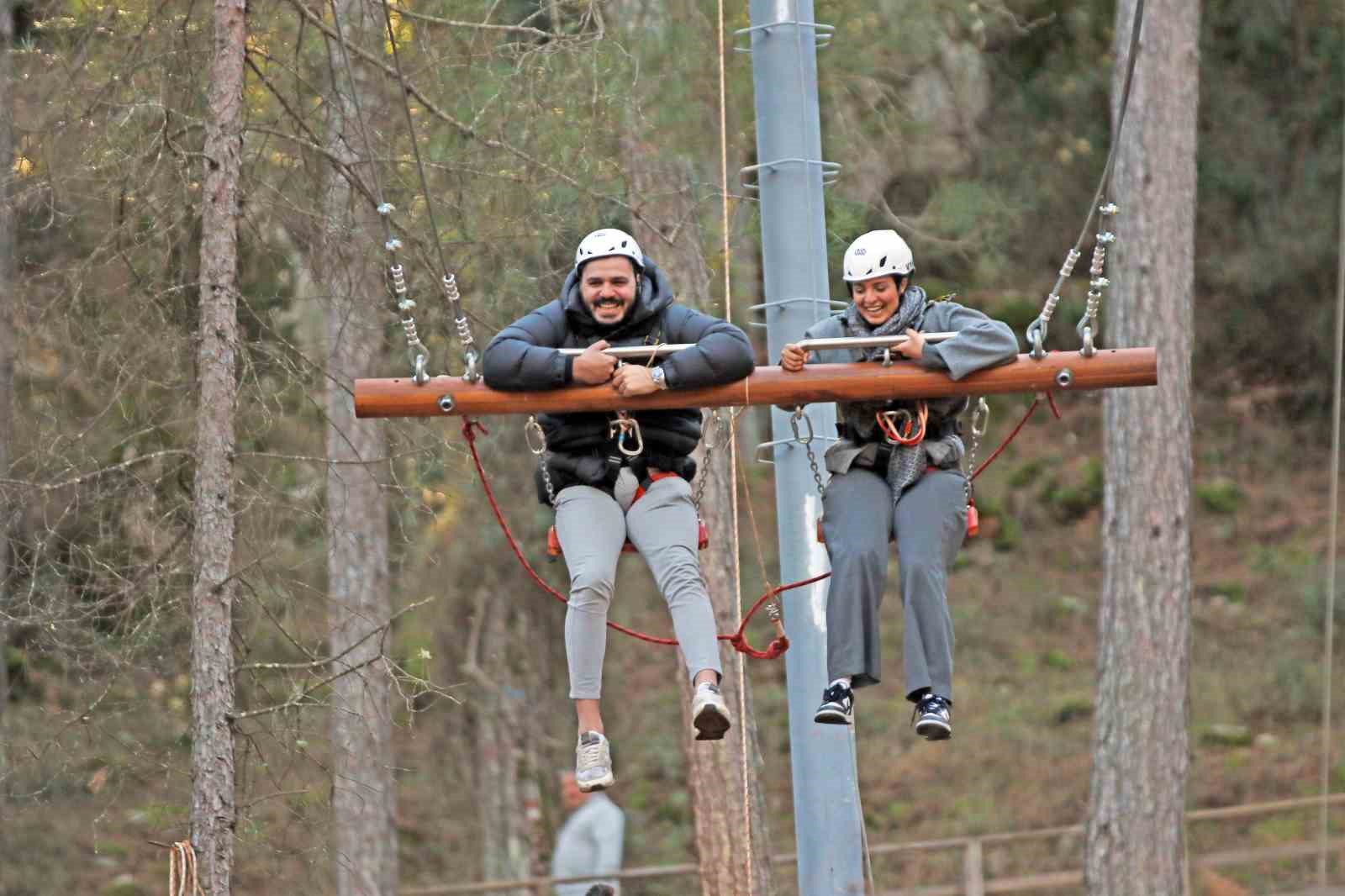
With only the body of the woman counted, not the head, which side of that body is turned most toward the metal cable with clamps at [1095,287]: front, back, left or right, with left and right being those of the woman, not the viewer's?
left

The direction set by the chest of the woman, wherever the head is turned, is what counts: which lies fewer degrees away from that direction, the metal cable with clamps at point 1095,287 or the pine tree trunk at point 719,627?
the metal cable with clamps

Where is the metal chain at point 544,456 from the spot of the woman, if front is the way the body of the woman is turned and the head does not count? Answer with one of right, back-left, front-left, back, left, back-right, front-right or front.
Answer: right

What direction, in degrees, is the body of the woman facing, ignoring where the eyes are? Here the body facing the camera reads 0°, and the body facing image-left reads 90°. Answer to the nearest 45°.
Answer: approximately 0°

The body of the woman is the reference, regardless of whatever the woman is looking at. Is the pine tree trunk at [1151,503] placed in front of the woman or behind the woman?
behind

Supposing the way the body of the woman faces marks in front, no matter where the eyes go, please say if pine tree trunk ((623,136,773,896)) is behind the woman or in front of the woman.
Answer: behind

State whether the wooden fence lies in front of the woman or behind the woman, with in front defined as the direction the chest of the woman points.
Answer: behind
